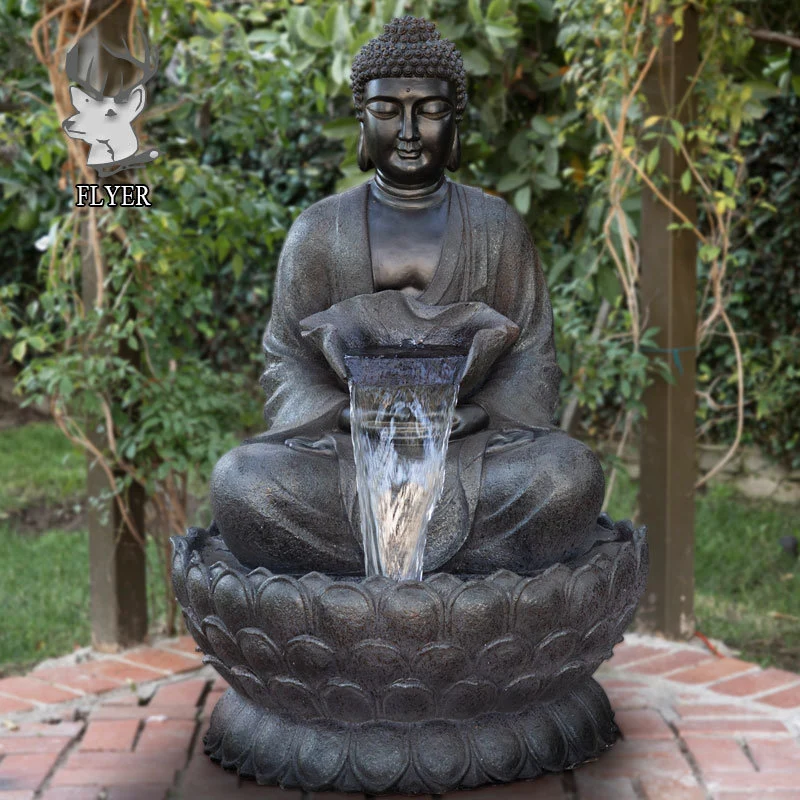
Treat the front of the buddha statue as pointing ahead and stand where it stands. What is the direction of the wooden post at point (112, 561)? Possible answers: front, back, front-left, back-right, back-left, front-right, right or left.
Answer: back-right

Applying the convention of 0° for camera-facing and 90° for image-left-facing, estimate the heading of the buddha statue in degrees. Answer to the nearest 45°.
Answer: approximately 0°

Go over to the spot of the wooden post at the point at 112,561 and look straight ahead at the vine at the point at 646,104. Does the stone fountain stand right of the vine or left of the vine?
right

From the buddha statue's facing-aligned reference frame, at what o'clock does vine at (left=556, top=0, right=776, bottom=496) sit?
The vine is roughly at 7 o'clock from the buddha statue.

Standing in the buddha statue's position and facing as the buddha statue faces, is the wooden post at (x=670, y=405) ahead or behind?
behind
